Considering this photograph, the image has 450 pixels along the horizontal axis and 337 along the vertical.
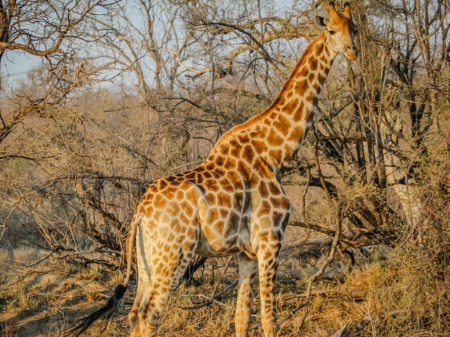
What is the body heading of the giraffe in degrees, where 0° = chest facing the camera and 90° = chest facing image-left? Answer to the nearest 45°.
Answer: approximately 270°
